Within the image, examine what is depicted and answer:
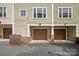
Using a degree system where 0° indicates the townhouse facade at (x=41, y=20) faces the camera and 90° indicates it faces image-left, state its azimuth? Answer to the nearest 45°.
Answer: approximately 0°
